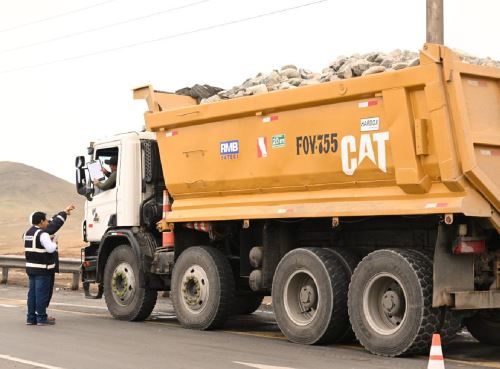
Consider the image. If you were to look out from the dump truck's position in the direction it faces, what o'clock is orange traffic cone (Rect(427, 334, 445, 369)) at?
The orange traffic cone is roughly at 7 o'clock from the dump truck.

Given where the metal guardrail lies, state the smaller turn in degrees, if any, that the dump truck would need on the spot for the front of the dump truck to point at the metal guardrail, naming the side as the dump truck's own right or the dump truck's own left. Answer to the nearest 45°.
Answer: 0° — it already faces it

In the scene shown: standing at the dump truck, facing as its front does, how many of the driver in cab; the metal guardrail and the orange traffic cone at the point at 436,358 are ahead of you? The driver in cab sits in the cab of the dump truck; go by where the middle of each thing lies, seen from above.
2

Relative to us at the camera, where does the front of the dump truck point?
facing away from the viewer and to the left of the viewer

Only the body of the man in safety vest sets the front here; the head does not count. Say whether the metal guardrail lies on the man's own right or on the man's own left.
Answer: on the man's own left

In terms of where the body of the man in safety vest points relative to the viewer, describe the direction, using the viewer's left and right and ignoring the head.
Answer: facing away from the viewer and to the right of the viewer
